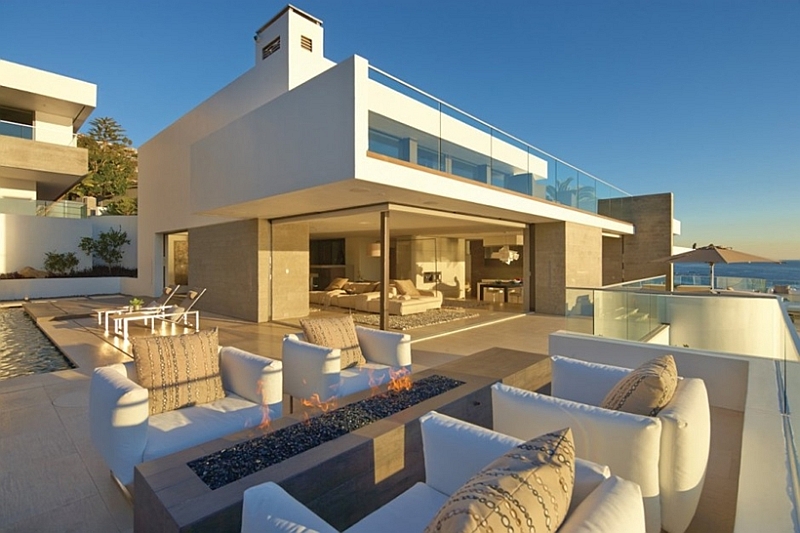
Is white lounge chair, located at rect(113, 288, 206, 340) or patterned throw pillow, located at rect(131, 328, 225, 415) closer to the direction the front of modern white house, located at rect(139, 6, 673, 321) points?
the patterned throw pillow

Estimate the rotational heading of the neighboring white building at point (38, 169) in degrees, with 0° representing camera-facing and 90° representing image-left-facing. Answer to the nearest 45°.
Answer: approximately 315°

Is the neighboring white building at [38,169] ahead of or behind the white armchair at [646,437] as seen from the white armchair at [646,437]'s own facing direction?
ahead

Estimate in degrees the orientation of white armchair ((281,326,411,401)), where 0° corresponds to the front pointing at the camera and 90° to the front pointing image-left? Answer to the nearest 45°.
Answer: approximately 315°

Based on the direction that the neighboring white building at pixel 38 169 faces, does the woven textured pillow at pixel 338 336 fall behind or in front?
in front

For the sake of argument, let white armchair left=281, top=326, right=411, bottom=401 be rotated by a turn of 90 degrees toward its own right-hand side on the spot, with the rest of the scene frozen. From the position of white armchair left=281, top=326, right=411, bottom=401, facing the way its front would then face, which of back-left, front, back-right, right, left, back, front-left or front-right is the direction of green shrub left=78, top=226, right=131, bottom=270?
right

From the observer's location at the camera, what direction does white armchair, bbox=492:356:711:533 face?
facing away from the viewer and to the left of the viewer
